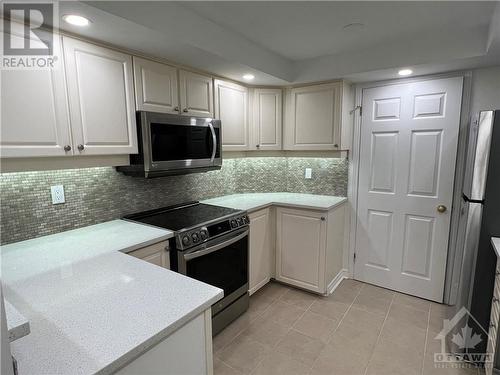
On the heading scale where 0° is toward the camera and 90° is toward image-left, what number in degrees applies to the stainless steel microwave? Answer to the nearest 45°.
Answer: approximately 315°

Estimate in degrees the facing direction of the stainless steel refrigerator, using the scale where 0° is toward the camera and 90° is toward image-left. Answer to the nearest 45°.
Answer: approximately 90°

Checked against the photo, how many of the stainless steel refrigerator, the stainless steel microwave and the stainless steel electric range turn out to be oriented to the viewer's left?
1

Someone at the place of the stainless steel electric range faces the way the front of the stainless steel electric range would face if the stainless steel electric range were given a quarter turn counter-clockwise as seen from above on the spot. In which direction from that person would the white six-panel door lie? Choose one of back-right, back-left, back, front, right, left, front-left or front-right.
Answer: front-right

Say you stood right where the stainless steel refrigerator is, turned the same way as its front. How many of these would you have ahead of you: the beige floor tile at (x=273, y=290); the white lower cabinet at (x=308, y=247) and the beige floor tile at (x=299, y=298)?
3

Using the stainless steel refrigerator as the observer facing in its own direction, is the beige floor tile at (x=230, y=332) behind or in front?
in front

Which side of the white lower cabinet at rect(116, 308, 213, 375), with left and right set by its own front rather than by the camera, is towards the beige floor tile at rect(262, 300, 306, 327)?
front

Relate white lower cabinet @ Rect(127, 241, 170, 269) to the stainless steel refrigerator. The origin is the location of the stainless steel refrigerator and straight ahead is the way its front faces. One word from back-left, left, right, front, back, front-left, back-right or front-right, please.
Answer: front-left

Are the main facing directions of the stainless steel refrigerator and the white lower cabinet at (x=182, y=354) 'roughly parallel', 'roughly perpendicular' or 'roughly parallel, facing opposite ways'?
roughly perpendicular

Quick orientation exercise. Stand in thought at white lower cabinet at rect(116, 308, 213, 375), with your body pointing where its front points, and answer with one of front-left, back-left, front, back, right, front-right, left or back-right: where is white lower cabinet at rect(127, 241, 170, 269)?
front-left

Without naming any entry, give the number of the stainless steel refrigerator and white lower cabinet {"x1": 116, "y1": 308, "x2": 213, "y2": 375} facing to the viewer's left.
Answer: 1
